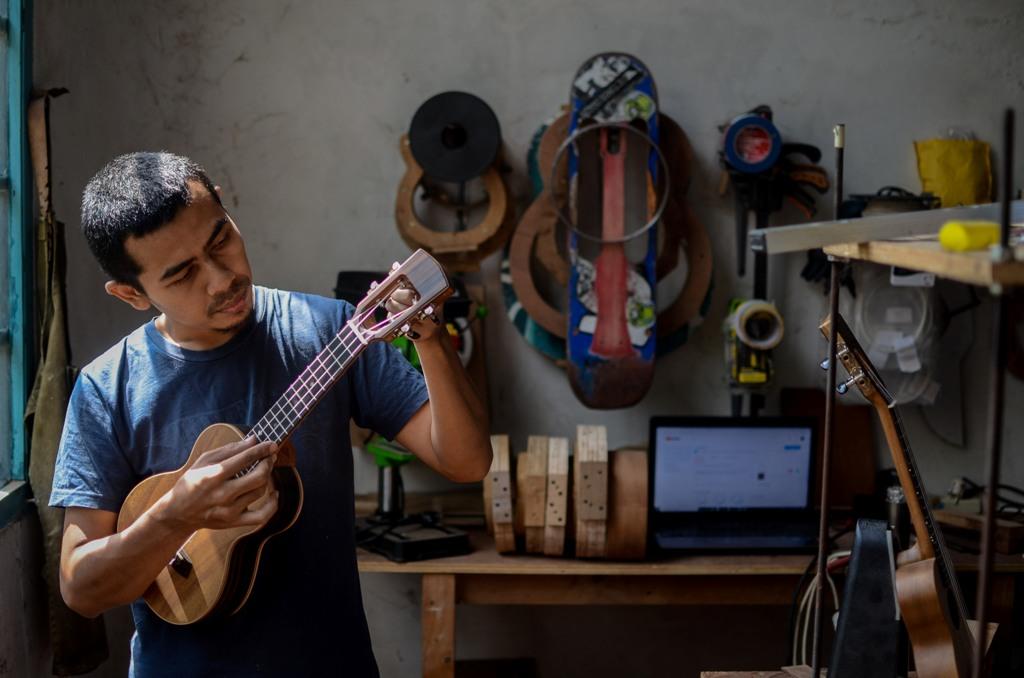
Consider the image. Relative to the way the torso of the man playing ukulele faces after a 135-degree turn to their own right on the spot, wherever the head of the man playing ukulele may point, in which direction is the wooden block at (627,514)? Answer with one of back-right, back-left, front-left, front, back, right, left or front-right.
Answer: right

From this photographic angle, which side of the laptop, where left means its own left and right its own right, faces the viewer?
front

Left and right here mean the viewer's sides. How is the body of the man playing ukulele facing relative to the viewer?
facing the viewer

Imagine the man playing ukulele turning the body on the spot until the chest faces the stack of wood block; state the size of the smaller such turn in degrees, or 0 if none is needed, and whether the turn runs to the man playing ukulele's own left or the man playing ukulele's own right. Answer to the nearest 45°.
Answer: approximately 135° to the man playing ukulele's own left

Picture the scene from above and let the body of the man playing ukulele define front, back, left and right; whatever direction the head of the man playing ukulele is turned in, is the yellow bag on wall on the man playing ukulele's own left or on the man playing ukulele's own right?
on the man playing ukulele's own left

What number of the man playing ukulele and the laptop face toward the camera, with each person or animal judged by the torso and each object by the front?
2

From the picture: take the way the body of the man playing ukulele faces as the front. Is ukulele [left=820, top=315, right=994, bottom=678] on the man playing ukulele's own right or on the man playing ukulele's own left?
on the man playing ukulele's own left

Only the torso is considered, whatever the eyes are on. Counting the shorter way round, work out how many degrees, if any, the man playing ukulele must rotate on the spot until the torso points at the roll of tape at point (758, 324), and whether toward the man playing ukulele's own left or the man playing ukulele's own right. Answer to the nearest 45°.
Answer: approximately 135° to the man playing ukulele's own left

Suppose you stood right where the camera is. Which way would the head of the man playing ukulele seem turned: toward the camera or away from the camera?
toward the camera

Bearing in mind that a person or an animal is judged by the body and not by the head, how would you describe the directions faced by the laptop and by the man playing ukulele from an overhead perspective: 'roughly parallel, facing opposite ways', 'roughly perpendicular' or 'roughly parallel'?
roughly parallel
